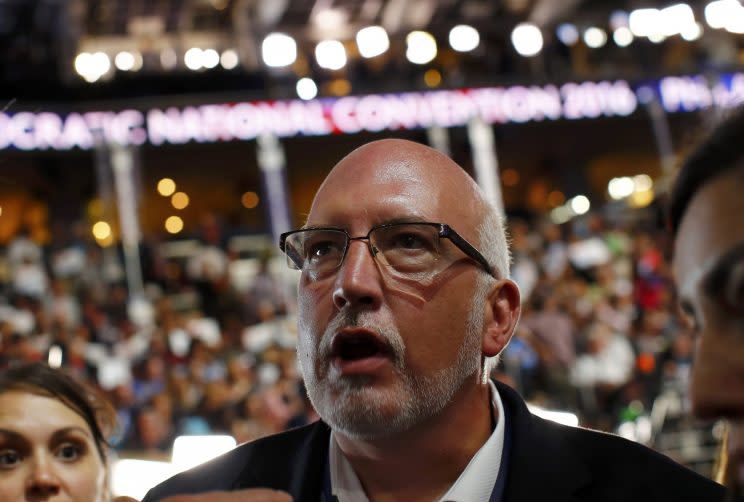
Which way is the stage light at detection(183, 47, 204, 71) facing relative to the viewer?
toward the camera

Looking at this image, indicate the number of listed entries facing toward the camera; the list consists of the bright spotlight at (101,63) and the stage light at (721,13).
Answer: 2

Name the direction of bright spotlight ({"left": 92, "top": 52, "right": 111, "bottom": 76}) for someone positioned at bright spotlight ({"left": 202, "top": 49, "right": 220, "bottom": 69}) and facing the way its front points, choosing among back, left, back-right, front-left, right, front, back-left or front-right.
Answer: front-right

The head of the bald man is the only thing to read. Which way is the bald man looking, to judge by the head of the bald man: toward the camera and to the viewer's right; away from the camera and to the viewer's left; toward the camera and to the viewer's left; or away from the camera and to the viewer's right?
toward the camera and to the viewer's left

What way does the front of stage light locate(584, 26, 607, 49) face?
toward the camera

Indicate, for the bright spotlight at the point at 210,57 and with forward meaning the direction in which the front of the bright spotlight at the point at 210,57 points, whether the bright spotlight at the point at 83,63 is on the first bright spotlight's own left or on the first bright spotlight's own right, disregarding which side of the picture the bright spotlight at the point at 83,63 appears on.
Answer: on the first bright spotlight's own right

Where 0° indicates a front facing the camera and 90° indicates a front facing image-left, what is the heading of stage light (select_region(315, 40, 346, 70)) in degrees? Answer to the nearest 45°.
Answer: approximately 0°

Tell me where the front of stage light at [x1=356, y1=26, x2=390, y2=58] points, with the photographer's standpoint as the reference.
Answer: facing the viewer

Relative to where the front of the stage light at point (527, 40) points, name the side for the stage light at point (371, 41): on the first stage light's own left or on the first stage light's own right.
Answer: on the first stage light's own right

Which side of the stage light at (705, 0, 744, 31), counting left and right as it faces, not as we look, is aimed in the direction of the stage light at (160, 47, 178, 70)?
right

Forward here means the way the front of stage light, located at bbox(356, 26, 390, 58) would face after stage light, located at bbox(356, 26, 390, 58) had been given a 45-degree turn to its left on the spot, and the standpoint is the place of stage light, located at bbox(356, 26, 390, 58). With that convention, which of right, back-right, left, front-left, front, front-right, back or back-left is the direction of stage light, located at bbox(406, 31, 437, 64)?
front

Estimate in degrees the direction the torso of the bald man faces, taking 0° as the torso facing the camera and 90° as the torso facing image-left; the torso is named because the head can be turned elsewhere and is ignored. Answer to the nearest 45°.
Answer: approximately 45°

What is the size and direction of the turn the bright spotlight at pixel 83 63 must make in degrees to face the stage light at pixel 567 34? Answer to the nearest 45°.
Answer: approximately 90° to its left
